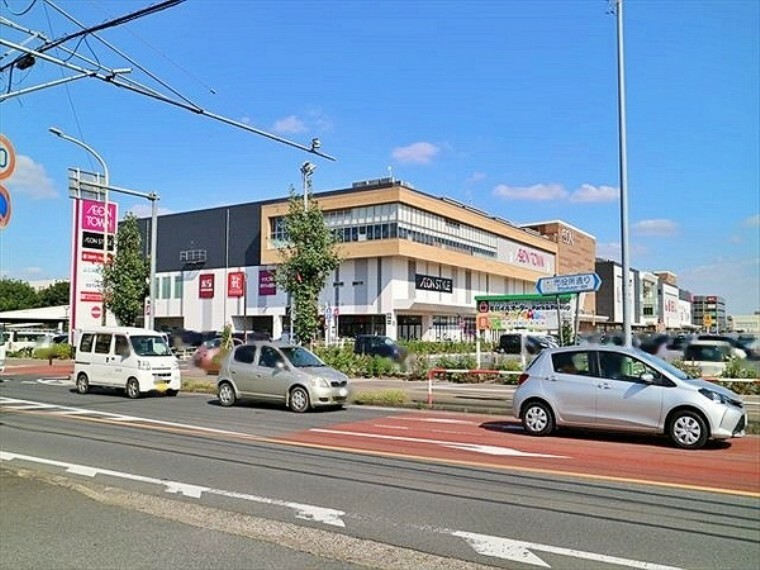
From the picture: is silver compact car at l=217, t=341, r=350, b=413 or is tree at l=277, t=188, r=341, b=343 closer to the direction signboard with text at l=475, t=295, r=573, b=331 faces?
the silver compact car

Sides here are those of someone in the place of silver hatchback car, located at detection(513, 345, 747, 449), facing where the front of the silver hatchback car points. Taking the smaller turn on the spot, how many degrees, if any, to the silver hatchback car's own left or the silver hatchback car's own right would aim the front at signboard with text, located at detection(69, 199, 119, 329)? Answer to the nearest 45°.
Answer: approximately 135° to the silver hatchback car's own left

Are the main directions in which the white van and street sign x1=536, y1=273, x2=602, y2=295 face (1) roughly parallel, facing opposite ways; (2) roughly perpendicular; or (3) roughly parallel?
roughly perpendicular

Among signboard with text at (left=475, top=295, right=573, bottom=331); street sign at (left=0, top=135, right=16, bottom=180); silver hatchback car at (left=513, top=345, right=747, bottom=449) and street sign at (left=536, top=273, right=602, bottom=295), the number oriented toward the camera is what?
3

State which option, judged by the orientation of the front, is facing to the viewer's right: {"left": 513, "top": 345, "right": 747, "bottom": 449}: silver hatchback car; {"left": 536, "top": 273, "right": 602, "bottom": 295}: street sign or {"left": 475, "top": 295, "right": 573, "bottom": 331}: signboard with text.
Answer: the silver hatchback car

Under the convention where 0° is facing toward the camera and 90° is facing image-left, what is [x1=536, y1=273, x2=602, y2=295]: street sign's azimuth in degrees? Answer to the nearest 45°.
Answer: approximately 0°

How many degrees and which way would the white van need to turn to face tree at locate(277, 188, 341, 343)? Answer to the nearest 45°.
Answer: approximately 90° to its left

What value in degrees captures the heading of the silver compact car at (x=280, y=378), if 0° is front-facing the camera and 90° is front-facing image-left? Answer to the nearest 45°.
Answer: approximately 315°

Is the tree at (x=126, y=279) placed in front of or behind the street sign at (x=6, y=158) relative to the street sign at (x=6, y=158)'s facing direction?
behind

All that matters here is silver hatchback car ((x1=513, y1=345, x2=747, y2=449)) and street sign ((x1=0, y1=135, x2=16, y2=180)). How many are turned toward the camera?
1
